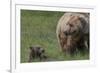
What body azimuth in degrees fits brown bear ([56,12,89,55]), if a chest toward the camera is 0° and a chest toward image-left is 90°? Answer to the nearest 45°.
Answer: approximately 45°
